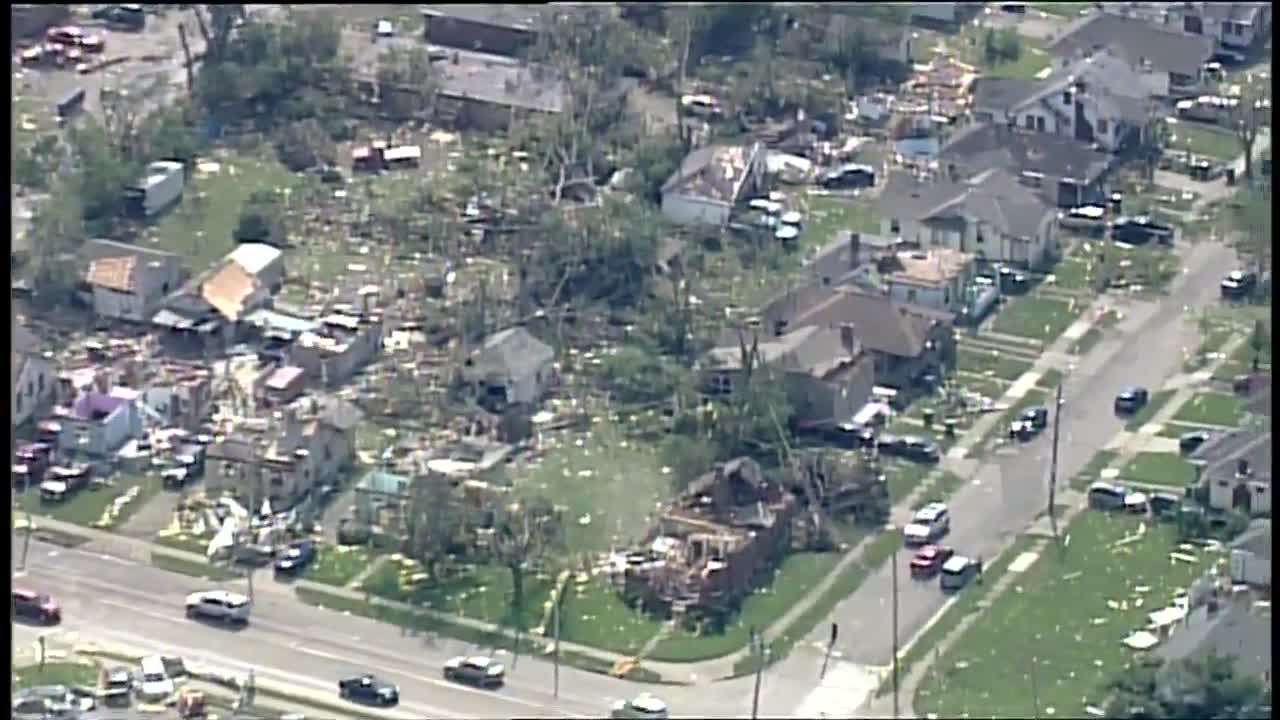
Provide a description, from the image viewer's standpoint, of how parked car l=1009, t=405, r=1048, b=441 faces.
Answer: facing the viewer and to the left of the viewer

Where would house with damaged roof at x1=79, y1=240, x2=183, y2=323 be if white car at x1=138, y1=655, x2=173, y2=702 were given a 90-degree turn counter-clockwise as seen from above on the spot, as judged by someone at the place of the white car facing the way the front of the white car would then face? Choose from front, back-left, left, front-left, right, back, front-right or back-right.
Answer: left

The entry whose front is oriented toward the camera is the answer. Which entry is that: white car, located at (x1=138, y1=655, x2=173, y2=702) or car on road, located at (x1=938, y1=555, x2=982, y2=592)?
the white car

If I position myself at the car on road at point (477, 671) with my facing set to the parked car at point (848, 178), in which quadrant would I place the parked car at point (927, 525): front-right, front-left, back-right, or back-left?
front-right

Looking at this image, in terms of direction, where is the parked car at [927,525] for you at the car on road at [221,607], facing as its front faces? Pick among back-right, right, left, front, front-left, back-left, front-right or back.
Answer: back

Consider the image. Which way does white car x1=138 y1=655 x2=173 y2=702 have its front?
toward the camera

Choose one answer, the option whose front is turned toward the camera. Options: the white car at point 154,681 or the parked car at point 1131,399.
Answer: the white car

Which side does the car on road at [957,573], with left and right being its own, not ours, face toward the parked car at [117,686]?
back

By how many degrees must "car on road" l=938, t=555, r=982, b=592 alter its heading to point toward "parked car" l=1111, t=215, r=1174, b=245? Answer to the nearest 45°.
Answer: approximately 45° to its left

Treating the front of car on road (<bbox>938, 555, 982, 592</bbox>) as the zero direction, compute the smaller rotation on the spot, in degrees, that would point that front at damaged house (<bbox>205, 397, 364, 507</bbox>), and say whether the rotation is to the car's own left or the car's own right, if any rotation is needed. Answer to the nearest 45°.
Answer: approximately 135° to the car's own left

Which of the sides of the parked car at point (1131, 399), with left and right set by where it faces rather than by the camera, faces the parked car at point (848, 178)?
left

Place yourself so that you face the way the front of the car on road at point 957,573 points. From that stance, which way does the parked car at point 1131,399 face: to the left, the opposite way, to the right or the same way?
the same way

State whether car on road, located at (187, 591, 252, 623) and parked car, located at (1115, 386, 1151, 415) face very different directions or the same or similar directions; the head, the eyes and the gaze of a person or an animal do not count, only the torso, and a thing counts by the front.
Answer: very different directions

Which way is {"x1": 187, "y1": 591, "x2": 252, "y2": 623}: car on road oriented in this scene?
to the viewer's left

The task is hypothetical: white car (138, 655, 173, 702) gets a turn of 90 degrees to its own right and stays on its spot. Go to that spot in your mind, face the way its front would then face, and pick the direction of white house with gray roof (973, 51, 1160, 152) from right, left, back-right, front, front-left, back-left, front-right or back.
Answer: back-right

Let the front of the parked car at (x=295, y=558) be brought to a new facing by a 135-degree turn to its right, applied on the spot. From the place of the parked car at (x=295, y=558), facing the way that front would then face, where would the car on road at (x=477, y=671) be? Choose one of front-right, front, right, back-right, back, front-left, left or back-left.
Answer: back-right
